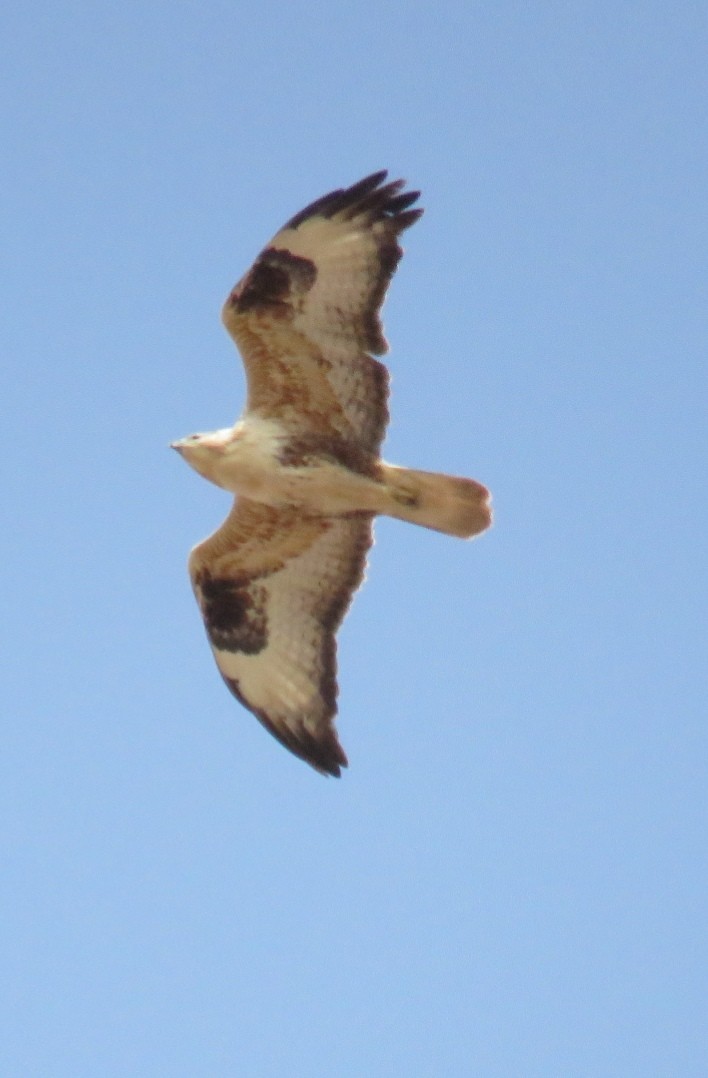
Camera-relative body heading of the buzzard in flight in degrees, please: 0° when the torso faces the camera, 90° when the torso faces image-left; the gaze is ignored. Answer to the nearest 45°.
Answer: approximately 90°
